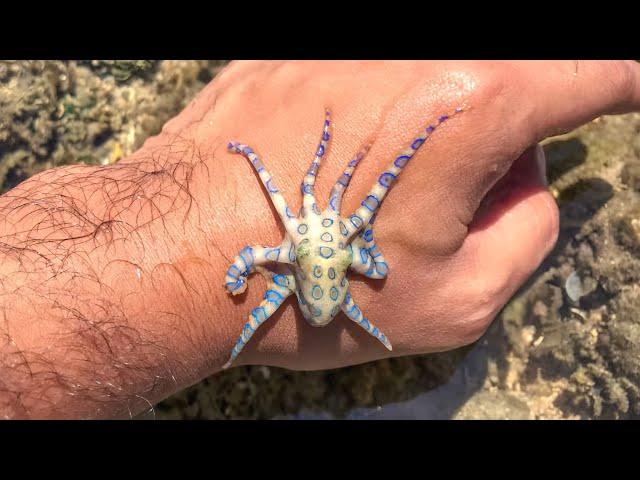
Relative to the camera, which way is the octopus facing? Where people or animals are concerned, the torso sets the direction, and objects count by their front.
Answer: away from the camera

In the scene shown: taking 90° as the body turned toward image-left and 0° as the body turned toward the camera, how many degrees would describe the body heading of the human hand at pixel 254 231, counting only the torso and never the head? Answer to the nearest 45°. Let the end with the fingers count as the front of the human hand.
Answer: approximately 270°
